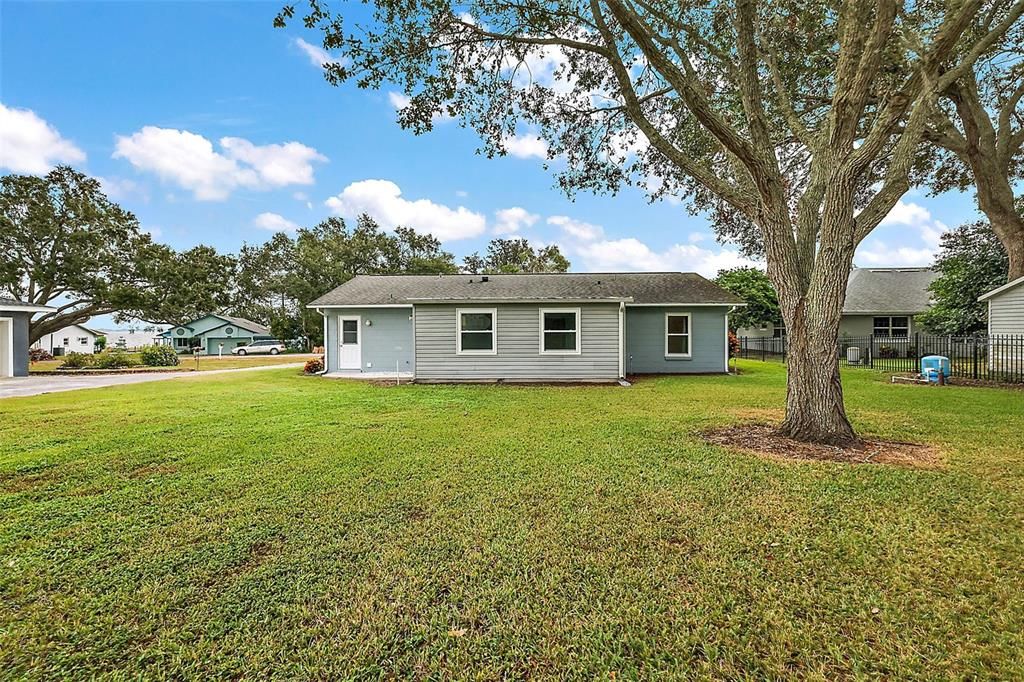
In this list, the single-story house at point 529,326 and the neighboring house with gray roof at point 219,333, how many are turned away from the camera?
1

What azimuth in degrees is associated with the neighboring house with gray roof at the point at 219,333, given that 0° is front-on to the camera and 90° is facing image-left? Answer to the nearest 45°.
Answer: approximately 0°

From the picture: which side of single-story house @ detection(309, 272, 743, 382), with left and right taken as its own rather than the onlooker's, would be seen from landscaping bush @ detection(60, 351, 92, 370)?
left

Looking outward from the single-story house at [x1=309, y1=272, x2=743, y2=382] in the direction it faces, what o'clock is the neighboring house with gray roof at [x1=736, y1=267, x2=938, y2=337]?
The neighboring house with gray roof is roughly at 2 o'clock from the single-story house.

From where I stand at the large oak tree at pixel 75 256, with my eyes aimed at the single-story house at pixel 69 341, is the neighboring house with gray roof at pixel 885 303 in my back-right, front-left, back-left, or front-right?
back-right

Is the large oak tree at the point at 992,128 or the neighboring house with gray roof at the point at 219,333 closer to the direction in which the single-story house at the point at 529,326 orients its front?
the neighboring house with gray roof

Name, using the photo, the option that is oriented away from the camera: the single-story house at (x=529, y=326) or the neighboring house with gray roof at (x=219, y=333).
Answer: the single-story house

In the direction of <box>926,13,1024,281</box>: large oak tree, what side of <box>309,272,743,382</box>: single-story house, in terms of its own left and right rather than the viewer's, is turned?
right

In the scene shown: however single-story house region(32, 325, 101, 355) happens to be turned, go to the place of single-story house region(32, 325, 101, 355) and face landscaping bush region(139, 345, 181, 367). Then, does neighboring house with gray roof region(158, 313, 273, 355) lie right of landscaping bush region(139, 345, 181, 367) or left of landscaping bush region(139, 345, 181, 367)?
left

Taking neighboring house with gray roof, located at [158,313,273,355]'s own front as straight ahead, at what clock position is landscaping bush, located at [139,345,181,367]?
The landscaping bush is roughly at 12 o'clock from the neighboring house with gray roof.

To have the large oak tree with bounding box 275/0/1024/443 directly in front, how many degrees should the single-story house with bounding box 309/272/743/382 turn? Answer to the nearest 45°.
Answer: approximately 180°

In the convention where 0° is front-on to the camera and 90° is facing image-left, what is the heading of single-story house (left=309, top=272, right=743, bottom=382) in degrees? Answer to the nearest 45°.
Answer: approximately 180°
